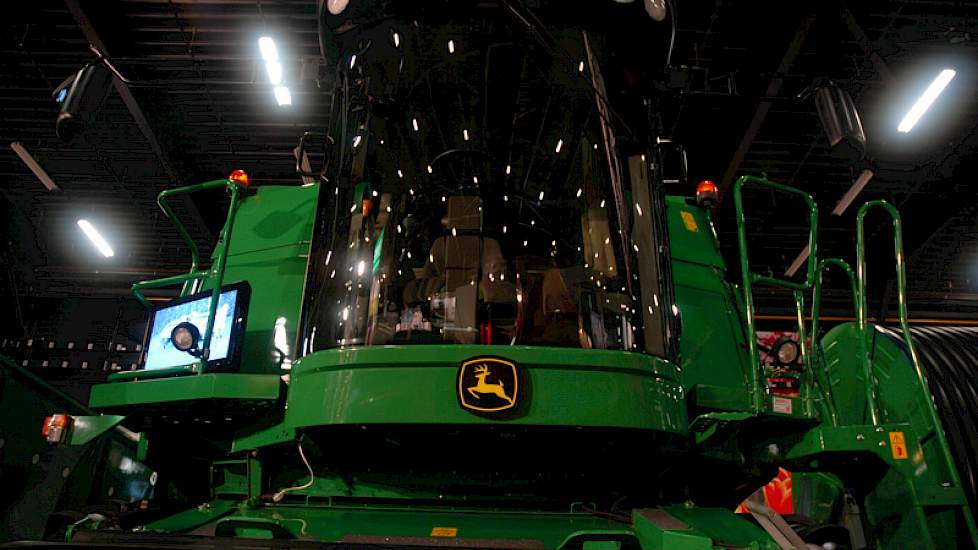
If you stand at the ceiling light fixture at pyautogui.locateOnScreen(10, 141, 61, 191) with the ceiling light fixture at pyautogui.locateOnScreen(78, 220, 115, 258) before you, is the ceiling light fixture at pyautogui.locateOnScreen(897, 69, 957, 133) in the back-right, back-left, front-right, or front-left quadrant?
back-right

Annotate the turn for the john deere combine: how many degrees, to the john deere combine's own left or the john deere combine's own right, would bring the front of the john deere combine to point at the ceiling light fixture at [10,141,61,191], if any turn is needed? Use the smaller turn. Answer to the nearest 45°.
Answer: approximately 135° to the john deere combine's own right

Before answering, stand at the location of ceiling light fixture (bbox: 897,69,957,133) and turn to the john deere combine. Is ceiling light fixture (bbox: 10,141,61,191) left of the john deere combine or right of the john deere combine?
right

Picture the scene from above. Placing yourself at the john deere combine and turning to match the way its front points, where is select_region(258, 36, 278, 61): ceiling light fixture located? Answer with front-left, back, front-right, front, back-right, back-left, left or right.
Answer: back-right

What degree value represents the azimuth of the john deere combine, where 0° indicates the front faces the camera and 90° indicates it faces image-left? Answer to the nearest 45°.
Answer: approximately 0°

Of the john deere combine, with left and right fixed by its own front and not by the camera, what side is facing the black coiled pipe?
left

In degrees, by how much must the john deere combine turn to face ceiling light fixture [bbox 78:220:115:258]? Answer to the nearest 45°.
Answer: approximately 135° to its right

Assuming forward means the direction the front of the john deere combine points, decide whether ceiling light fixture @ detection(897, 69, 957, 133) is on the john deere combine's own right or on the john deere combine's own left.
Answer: on the john deere combine's own left

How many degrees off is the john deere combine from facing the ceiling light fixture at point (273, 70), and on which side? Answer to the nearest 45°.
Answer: approximately 135° to its right
